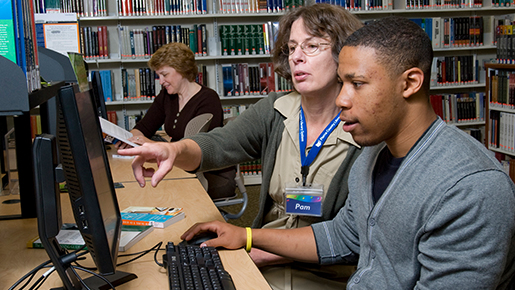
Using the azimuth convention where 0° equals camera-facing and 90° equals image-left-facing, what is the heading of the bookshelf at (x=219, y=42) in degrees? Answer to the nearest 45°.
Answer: approximately 0°

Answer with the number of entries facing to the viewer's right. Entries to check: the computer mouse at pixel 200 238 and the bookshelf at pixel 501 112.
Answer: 0

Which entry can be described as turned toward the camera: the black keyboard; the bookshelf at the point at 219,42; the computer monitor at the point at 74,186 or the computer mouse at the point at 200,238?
the bookshelf

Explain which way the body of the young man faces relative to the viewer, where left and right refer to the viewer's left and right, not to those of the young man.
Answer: facing the viewer and to the left of the viewer

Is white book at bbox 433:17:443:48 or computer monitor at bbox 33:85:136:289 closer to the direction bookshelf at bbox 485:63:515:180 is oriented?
the computer monitor

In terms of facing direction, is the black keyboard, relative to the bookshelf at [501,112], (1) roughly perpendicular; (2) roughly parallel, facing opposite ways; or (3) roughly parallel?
roughly parallel, facing opposite ways

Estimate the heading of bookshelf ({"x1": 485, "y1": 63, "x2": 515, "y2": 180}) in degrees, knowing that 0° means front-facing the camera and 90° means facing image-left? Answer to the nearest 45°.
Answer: approximately 45°

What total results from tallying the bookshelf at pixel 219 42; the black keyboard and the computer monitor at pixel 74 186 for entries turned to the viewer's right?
2

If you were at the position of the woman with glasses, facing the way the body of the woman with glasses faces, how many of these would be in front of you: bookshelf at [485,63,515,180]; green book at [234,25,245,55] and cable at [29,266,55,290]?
1

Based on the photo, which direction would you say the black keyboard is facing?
to the viewer's right

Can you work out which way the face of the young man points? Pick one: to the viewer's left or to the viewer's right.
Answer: to the viewer's left

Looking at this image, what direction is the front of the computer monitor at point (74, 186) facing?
to the viewer's right

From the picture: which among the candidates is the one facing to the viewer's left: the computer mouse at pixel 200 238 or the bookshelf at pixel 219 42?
the computer mouse

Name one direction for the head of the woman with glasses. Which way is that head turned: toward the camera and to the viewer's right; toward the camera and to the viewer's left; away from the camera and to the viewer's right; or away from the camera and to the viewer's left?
toward the camera and to the viewer's left
